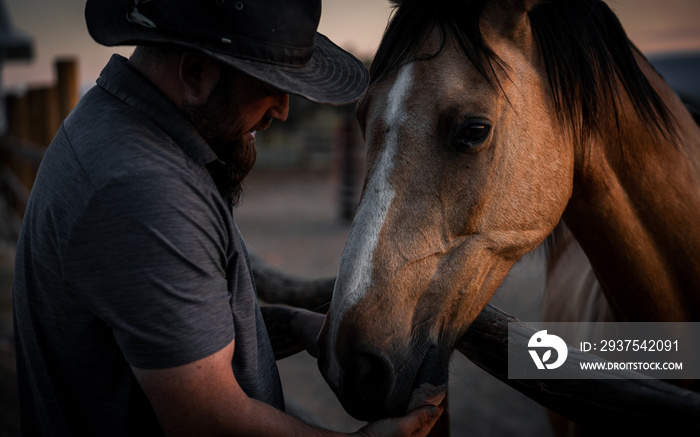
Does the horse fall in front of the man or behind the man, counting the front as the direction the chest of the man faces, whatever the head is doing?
in front

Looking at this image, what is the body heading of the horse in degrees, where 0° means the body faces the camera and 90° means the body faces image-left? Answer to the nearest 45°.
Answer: approximately 45°

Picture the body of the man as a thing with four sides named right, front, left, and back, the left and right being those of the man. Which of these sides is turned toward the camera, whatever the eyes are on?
right

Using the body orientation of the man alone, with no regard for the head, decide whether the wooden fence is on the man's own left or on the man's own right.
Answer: on the man's own left

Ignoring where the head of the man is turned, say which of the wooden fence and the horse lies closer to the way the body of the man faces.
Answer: the horse

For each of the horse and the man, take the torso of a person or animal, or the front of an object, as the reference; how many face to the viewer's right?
1

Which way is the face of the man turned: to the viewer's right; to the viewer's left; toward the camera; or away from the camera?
to the viewer's right

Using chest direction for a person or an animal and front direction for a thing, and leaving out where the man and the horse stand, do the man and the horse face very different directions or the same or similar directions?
very different directions
